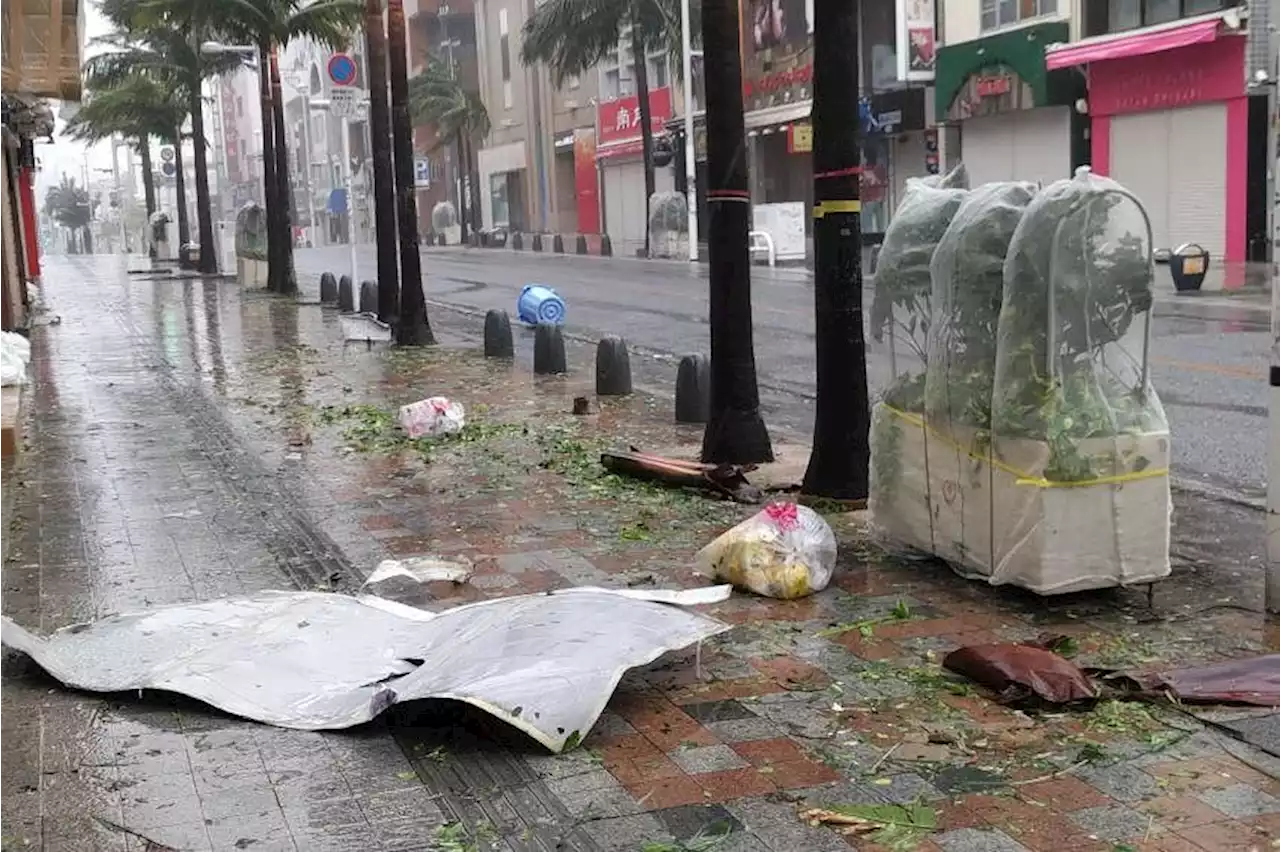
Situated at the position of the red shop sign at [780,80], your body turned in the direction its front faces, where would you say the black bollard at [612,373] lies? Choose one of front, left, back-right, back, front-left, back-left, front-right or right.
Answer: front-left

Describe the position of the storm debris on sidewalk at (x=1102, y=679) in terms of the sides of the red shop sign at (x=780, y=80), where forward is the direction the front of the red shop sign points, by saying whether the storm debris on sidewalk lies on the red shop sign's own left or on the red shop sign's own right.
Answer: on the red shop sign's own left

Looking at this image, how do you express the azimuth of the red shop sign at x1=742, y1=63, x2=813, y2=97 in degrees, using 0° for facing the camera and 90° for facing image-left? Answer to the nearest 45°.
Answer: approximately 45°

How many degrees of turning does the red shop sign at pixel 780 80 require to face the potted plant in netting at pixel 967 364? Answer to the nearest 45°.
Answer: approximately 45° to its left

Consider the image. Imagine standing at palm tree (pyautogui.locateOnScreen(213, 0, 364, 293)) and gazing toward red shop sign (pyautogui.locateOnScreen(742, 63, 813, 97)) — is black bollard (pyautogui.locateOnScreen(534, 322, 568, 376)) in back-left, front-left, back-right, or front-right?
back-right

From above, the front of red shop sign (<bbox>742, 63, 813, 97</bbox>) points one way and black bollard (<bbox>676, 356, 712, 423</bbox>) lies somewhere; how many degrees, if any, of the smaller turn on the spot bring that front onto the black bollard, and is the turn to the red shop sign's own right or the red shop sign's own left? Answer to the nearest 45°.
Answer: approximately 45° to the red shop sign's own left

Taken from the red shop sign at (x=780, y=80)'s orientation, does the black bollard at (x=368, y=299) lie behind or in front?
in front

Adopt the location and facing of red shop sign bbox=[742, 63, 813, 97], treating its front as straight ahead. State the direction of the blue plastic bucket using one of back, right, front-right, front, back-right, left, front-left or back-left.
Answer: front-left

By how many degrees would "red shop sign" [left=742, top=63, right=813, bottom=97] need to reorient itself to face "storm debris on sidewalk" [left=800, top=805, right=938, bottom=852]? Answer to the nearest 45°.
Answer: approximately 45° to its left
